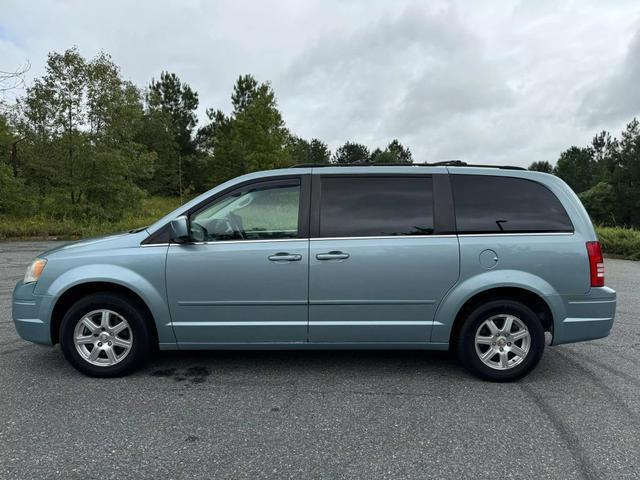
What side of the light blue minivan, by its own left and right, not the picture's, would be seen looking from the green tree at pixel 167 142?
right

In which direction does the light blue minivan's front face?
to the viewer's left

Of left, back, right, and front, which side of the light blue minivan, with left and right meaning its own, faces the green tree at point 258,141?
right

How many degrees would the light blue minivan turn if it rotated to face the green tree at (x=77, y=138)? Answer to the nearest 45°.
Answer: approximately 45° to its right
